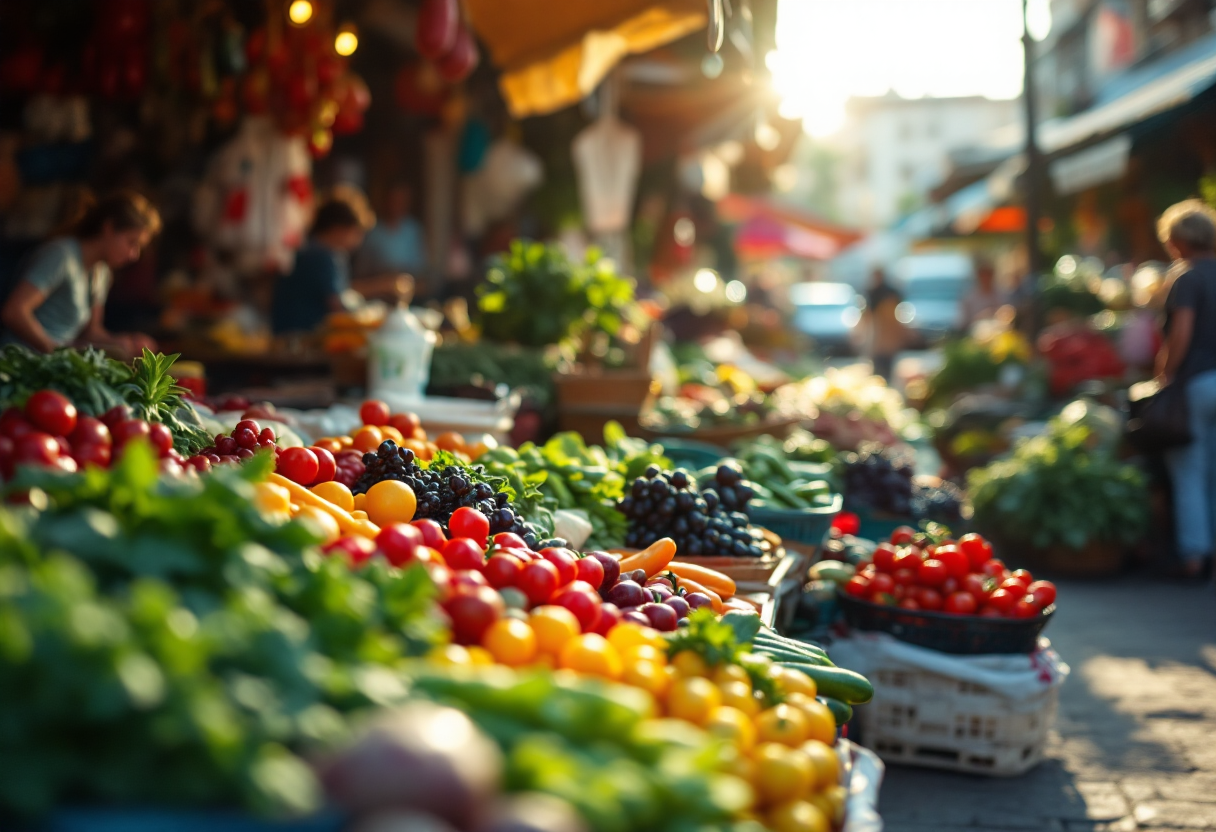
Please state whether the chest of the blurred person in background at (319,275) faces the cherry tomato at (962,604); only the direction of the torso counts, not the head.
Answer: no

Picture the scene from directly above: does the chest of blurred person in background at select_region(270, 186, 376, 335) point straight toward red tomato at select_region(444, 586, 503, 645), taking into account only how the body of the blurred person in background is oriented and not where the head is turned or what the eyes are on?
no

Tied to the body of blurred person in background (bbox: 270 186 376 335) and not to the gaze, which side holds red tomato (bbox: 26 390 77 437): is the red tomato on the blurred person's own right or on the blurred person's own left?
on the blurred person's own right

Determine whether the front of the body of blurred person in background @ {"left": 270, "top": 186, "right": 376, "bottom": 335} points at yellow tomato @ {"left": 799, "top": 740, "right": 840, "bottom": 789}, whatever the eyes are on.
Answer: no

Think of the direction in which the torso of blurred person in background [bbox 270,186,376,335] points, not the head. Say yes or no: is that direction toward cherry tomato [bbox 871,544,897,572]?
no
